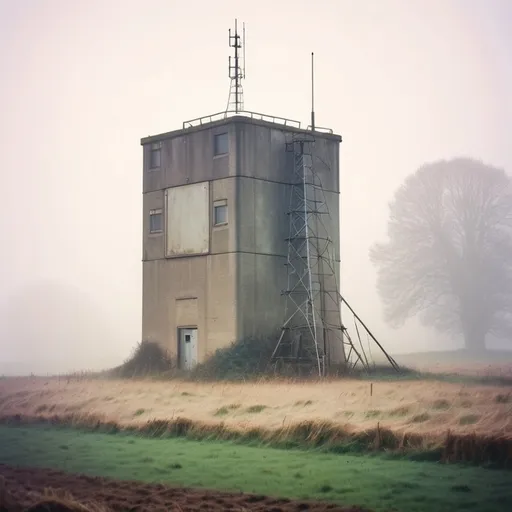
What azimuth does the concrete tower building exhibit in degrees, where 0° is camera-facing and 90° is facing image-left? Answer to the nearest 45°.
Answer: approximately 45°

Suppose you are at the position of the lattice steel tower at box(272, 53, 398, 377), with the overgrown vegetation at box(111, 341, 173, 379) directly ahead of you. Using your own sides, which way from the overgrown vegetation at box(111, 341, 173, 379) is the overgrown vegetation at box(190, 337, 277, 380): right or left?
left
